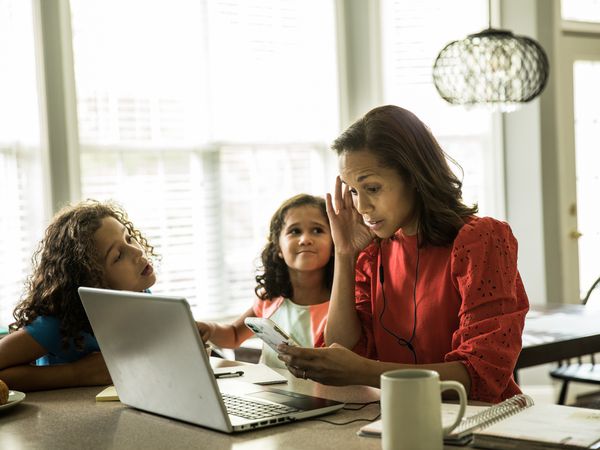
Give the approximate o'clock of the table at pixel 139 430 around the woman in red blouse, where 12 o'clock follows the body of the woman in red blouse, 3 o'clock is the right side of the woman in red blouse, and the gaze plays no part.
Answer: The table is roughly at 12 o'clock from the woman in red blouse.

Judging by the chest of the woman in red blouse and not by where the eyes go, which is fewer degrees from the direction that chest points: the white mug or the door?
the white mug

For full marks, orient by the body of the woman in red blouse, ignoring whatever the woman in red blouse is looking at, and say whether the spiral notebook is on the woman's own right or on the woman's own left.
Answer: on the woman's own left

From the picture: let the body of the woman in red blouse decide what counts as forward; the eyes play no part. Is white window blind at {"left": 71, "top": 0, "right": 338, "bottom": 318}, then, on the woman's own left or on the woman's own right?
on the woman's own right

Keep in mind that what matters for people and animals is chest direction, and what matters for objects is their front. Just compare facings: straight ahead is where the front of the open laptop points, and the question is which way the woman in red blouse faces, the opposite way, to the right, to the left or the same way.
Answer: the opposite way

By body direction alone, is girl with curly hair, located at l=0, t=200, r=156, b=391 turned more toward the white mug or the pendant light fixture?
the white mug

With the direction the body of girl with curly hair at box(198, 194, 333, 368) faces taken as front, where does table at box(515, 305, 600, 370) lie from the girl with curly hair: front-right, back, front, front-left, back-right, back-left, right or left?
left

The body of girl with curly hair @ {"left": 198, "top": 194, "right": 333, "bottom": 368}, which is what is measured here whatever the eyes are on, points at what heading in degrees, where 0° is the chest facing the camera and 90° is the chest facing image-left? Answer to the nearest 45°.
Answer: approximately 0°

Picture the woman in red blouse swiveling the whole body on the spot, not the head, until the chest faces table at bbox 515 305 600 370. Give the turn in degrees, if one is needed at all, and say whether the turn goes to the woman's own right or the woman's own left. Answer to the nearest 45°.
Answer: approximately 180°

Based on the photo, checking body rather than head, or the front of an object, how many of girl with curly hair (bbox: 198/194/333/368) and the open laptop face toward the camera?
1

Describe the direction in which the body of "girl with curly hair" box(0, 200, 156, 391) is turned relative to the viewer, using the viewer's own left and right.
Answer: facing the viewer and to the right of the viewer

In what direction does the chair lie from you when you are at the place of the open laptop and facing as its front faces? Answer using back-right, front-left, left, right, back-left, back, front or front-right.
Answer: front

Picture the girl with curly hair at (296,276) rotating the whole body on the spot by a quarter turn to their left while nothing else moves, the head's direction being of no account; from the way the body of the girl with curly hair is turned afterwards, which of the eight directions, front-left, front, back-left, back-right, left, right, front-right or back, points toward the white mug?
right

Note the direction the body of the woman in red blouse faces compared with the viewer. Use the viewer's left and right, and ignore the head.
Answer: facing the viewer and to the left of the viewer

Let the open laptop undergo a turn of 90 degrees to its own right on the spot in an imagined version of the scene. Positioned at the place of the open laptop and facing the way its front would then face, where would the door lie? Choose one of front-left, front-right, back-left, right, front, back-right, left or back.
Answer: left
